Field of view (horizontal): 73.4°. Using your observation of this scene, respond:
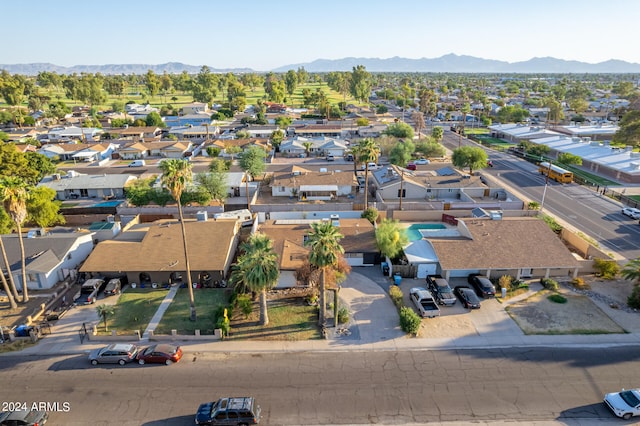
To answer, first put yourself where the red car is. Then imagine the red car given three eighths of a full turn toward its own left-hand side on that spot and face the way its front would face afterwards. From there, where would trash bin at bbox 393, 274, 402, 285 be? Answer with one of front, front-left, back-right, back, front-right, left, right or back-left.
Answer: front-left

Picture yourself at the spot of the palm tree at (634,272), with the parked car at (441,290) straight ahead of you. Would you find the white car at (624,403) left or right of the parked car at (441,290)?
left

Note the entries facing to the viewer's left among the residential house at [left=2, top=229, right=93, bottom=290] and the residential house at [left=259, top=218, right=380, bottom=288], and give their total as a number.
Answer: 0

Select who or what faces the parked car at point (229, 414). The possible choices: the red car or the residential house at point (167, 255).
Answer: the residential house

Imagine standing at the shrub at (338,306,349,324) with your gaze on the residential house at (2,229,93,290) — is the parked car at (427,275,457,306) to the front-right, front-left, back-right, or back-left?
back-right

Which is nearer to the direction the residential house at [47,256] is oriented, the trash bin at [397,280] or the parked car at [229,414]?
the parked car

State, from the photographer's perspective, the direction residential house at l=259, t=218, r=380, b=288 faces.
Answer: facing the viewer

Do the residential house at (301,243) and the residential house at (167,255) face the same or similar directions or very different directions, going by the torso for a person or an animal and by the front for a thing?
same or similar directions

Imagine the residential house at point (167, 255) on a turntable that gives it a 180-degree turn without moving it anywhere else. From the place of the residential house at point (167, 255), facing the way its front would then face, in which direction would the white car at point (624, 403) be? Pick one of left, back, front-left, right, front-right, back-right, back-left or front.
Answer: back-right

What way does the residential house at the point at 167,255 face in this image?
toward the camera

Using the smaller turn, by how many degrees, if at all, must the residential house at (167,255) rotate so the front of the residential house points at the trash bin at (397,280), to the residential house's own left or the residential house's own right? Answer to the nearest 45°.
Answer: approximately 45° to the residential house's own left

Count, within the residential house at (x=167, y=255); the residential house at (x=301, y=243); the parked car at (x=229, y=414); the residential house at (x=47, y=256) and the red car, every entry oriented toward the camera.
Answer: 3

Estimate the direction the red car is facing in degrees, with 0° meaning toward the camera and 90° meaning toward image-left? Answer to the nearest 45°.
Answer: approximately 90°
